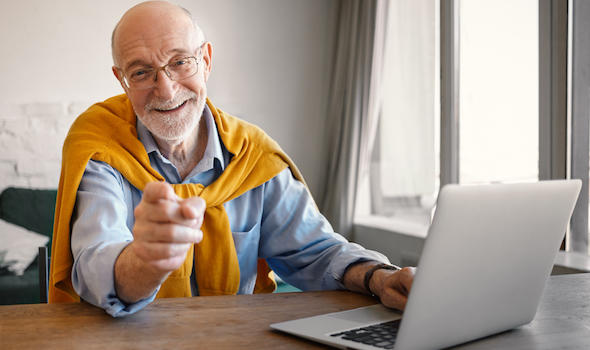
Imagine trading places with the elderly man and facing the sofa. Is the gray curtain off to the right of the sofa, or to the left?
right

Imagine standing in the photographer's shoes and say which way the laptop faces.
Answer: facing away from the viewer and to the left of the viewer

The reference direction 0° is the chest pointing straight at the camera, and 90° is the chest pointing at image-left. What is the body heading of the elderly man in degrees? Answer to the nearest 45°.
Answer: approximately 0°

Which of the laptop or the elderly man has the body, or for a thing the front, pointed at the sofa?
the laptop

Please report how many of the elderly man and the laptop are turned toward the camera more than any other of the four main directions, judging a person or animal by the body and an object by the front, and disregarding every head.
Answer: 1

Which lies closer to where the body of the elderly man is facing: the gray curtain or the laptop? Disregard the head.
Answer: the laptop

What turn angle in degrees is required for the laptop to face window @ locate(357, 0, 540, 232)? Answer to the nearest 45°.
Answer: approximately 45° to its right
